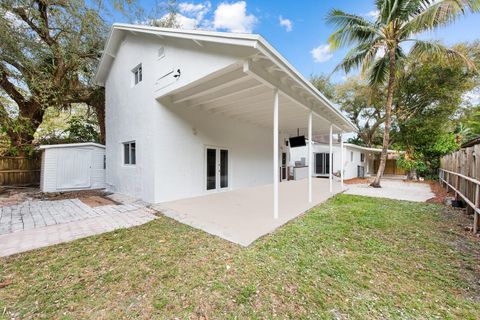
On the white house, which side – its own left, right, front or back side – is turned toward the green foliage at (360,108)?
left

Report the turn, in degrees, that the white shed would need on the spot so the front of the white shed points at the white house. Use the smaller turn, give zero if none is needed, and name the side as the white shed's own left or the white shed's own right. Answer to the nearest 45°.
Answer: approximately 45° to the white shed's own left

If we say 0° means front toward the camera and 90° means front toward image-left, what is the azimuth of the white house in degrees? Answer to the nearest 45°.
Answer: approximately 315°

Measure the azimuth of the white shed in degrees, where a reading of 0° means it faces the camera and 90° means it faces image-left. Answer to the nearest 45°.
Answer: approximately 0°

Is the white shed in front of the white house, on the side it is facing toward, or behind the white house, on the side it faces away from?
behind

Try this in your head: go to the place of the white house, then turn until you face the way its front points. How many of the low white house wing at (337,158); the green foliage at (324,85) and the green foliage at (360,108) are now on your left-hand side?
3

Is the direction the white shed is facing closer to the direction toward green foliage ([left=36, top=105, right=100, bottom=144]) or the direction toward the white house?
the white house

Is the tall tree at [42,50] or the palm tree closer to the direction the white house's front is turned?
the palm tree

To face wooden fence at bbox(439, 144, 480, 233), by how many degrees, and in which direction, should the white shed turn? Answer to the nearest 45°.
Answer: approximately 45° to its left
